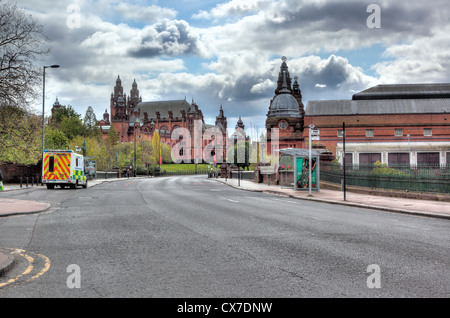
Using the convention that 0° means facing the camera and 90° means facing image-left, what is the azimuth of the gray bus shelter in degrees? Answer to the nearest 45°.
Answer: approximately 90°

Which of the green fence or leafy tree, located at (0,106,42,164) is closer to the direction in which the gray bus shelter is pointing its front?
the leafy tree

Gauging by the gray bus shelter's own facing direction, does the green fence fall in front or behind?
behind

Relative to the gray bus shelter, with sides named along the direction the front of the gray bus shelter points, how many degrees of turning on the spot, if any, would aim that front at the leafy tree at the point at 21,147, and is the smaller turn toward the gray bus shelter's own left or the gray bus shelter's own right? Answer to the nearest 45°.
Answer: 0° — it already faces it
